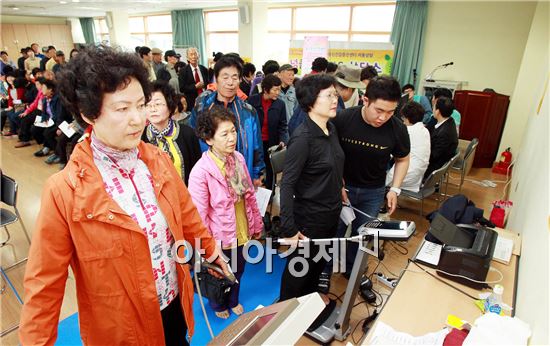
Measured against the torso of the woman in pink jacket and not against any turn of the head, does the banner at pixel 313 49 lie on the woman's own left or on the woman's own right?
on the woman's own left

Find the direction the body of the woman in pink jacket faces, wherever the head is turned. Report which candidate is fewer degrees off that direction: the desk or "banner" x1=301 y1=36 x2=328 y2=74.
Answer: the desk

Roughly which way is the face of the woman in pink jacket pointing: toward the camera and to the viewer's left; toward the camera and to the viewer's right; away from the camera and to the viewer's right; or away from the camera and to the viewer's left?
toward the camera and to the viewer's right

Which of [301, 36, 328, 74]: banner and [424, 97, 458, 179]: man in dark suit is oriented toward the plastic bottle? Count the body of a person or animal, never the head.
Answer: the banner

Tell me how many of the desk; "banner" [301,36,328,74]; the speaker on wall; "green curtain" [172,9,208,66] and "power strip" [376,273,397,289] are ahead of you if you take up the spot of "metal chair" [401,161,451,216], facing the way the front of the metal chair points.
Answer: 3

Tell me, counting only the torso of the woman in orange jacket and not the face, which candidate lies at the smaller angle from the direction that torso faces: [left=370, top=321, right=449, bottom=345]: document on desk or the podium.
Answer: the document on desk

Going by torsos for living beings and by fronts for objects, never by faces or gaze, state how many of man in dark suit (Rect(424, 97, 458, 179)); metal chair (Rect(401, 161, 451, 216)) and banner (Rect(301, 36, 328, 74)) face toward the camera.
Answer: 1

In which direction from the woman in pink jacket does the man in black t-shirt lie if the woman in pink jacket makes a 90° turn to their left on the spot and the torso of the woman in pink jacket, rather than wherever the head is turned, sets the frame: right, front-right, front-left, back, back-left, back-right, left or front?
front-right

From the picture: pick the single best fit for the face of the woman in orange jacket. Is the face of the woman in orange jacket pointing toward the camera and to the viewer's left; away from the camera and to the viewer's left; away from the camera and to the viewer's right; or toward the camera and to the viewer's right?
toward the camera and to the viewer's right

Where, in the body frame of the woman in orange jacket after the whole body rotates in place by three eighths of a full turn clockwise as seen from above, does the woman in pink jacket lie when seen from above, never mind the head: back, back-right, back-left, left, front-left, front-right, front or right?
back-right

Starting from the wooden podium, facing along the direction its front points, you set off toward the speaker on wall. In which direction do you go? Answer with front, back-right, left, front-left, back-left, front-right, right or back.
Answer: front-right

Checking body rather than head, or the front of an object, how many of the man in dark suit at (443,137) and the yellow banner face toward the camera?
1
